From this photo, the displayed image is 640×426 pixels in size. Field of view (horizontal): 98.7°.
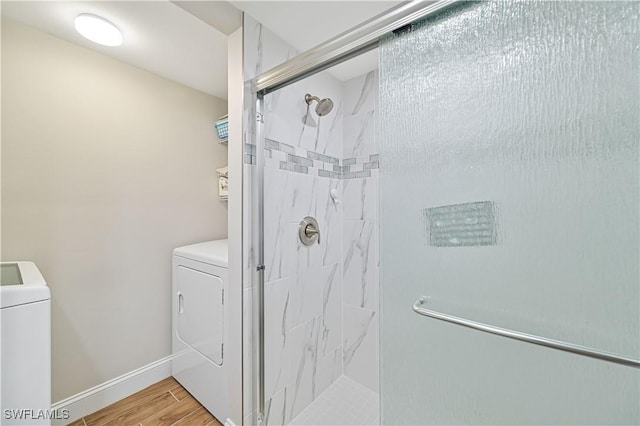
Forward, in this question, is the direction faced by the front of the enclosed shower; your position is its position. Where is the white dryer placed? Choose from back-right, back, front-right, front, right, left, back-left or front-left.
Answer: front-right

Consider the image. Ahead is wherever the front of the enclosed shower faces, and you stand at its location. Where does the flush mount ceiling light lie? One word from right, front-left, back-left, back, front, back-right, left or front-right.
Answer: front-right
